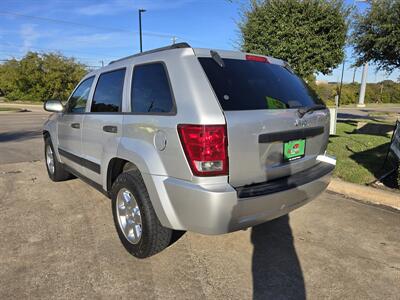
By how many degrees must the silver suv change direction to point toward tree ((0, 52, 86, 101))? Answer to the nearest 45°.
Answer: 0° — it already faces it

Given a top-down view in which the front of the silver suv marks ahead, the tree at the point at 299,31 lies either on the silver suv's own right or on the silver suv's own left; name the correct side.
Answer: on the silver suv's own right

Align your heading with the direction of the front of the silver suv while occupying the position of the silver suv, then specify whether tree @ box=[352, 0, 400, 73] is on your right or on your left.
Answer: on your right

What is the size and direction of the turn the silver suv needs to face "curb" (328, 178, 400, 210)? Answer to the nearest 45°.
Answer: approximately 90° to its right

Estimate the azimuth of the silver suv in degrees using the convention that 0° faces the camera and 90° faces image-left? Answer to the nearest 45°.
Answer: approximately 135°
